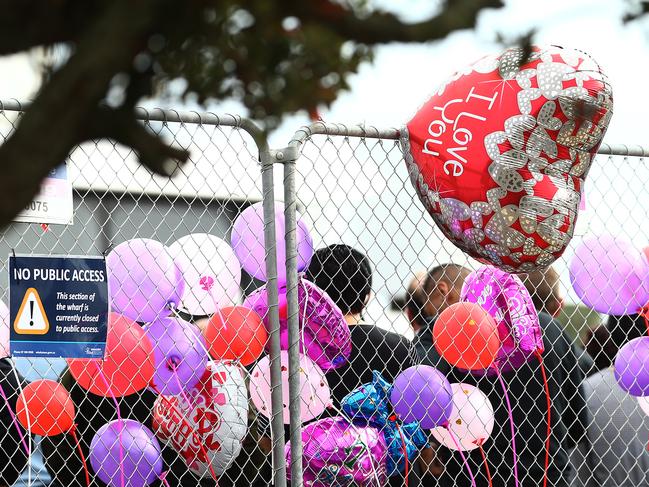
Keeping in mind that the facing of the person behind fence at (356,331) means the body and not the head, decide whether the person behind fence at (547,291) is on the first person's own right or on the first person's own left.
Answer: on the first person's own right

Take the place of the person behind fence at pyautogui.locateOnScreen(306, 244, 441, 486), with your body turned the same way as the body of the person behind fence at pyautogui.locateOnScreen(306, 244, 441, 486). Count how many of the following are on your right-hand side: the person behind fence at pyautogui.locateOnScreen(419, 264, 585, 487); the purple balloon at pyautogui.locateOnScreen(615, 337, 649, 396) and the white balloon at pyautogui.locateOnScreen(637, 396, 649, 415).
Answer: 3

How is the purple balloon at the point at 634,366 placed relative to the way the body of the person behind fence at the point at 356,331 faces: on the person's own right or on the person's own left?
on the person's own right

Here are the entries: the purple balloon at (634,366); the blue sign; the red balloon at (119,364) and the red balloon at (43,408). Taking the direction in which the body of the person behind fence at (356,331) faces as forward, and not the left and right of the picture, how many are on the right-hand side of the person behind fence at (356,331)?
1

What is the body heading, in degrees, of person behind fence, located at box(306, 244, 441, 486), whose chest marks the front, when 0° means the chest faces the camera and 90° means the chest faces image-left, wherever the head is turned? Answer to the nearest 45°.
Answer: approximately 180°

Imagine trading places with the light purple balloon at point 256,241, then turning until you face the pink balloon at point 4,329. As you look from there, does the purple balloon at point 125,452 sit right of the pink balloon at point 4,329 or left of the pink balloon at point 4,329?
left

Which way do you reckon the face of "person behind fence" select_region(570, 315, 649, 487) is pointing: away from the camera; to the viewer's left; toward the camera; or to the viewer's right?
away from the camera

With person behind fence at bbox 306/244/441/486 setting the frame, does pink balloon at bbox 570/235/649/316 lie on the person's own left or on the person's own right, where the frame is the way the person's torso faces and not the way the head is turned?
on the person's own right

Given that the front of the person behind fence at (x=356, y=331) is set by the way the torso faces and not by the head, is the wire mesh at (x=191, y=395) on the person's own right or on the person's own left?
on the person's own left
